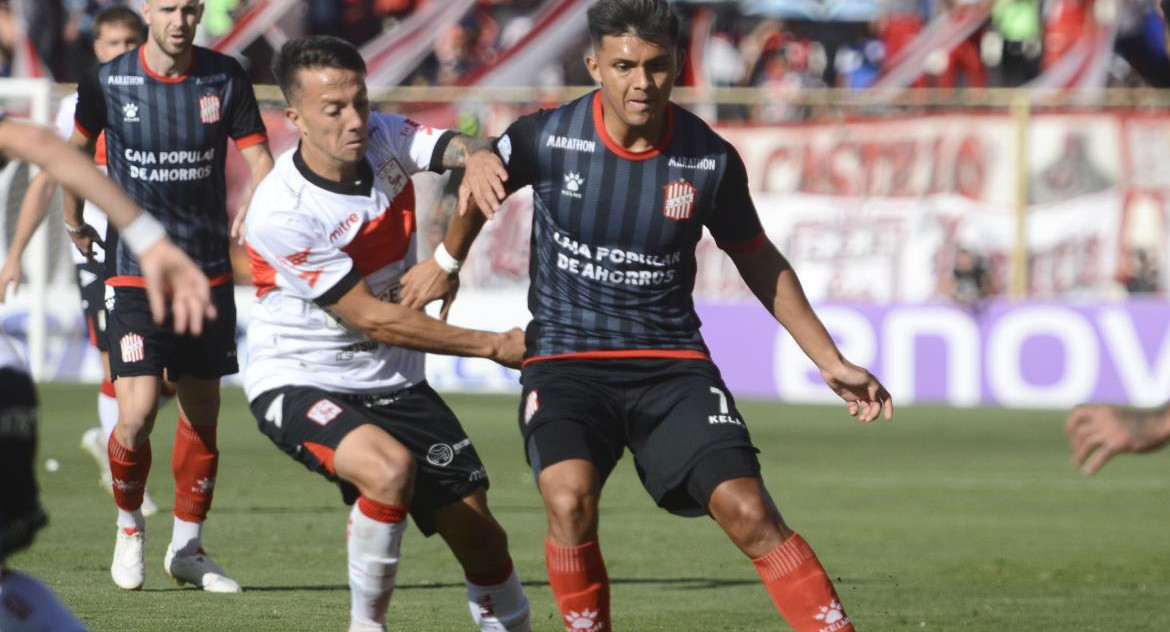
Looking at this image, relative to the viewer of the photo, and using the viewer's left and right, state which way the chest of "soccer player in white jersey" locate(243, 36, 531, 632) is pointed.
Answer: facing the viewer and to the right of the viewer

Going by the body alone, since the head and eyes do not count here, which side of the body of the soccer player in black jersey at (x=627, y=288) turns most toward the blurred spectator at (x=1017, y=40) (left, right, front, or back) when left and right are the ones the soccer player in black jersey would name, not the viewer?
back

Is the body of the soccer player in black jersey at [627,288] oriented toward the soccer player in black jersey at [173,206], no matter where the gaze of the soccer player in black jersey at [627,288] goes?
no

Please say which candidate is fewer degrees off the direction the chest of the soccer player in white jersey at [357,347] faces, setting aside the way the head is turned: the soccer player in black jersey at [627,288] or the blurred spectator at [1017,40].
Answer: the soccer player in black jersey

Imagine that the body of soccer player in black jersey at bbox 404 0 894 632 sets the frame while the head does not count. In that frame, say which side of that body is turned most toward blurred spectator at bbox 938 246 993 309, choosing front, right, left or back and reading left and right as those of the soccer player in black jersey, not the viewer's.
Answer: back

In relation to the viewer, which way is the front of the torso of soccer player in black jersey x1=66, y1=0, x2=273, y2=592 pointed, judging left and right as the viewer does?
facing the viewer

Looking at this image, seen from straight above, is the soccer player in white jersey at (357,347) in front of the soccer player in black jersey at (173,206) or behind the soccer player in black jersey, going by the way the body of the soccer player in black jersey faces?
in front

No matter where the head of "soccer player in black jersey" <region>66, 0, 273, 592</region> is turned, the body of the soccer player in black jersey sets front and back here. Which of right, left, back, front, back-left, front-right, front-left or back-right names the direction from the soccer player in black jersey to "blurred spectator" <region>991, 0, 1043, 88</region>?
back-left

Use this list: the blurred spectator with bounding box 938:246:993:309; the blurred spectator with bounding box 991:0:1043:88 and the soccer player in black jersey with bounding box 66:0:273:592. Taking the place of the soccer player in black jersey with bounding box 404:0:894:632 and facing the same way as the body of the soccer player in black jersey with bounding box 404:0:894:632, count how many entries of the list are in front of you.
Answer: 0

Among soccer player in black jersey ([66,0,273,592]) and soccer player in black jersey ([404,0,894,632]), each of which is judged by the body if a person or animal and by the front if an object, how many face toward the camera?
2

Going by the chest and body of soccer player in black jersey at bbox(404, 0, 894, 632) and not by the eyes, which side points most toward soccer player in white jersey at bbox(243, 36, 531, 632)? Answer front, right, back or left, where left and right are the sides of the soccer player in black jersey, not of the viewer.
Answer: right
